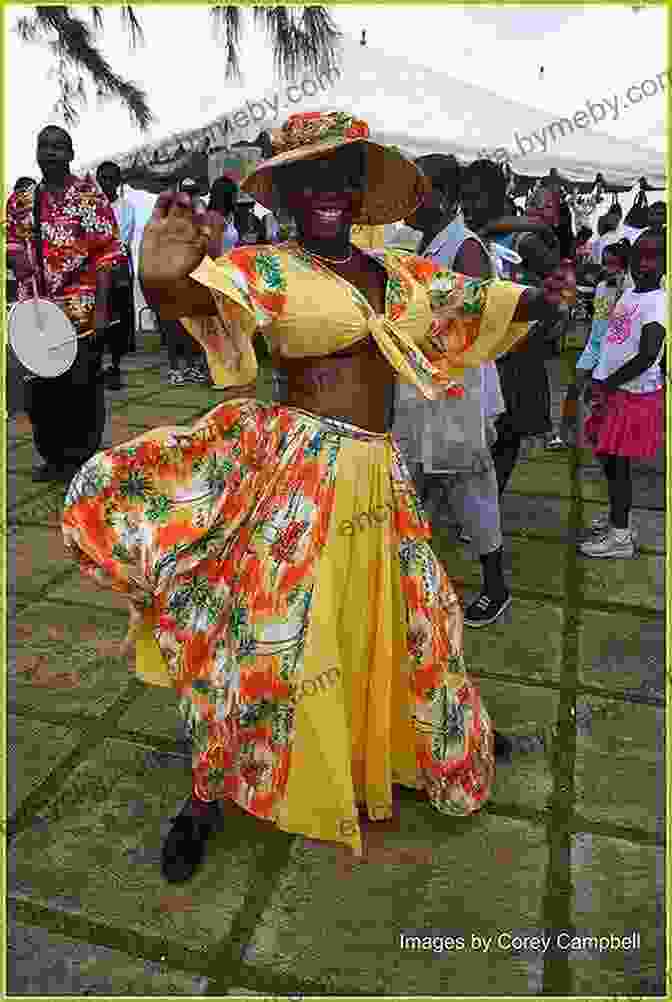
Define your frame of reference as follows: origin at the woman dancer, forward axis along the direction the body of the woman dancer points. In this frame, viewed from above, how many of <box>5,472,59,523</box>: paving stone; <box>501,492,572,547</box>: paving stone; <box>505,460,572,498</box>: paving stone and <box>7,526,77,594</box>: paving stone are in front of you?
0

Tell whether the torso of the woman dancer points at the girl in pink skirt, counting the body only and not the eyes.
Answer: no

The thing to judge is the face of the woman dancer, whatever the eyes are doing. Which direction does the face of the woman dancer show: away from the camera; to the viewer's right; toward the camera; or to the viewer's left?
toward the camera

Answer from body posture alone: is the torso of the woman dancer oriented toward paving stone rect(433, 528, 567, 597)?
no

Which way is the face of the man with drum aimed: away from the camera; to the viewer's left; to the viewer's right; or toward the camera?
toward the camera

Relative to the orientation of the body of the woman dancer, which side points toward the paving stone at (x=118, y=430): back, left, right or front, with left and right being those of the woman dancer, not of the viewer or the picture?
back

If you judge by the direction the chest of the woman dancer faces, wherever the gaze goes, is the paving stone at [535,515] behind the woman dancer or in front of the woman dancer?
behind

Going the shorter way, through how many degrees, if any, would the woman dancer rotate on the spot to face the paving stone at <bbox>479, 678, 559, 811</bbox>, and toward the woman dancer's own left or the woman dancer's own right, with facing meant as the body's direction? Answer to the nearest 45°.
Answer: approximately 135° to the woman dancer's own left

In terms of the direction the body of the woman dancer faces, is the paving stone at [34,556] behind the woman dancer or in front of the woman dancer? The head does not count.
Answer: behind

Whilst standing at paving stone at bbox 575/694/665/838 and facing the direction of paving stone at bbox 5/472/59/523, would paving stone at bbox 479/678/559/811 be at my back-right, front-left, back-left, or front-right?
front-left

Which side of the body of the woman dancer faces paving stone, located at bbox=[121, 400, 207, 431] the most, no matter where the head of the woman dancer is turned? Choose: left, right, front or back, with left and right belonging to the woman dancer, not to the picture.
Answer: back

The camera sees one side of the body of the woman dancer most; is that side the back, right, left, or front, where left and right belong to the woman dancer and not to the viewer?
front
